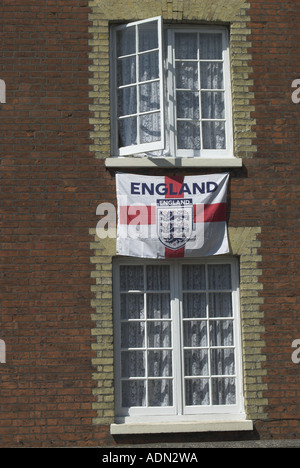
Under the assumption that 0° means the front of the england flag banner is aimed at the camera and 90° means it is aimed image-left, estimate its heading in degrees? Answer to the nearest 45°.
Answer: approximately 0°
